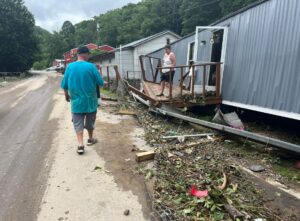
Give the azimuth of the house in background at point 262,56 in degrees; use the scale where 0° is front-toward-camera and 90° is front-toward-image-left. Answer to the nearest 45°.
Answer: approximately 45°

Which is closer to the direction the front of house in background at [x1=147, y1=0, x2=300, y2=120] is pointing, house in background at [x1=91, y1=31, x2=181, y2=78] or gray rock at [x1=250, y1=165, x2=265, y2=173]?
the gray rock

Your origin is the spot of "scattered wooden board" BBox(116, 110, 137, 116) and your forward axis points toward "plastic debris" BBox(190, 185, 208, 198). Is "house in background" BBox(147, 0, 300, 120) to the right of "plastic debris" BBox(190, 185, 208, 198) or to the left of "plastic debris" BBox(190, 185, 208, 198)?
left

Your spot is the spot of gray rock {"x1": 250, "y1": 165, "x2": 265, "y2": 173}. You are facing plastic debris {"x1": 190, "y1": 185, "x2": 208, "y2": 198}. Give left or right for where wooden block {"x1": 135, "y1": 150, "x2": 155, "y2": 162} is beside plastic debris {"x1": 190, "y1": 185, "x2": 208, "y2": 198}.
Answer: right

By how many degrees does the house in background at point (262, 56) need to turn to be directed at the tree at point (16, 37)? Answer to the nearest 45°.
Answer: approximately 90° to its right

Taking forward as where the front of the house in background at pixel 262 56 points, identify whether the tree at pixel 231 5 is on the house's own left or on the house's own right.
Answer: on the house's own right

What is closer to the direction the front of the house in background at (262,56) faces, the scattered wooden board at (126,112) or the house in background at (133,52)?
the scattered wooden board

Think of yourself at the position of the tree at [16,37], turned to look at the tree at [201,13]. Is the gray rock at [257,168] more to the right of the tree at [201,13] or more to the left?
right

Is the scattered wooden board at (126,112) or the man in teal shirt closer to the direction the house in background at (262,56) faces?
the man in teal shirt

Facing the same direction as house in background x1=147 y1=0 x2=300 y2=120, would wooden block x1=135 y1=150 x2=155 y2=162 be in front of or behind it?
in front

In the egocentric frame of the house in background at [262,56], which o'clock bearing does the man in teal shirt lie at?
The man in teal shirt is roughly at 12 o'clock from the house in background.

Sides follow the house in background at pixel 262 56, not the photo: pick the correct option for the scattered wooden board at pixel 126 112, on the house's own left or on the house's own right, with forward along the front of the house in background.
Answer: on the house's own right

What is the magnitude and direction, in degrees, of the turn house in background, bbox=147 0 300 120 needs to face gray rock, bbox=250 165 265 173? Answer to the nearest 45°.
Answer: approximately 45° to its left

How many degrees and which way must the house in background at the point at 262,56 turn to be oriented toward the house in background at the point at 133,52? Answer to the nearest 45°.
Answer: approximately 90° to its right

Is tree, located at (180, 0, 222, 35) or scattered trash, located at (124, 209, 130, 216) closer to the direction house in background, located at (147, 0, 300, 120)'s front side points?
the scattered trash

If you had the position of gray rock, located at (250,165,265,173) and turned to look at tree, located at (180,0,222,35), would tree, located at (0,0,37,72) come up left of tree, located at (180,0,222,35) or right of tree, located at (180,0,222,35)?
left
